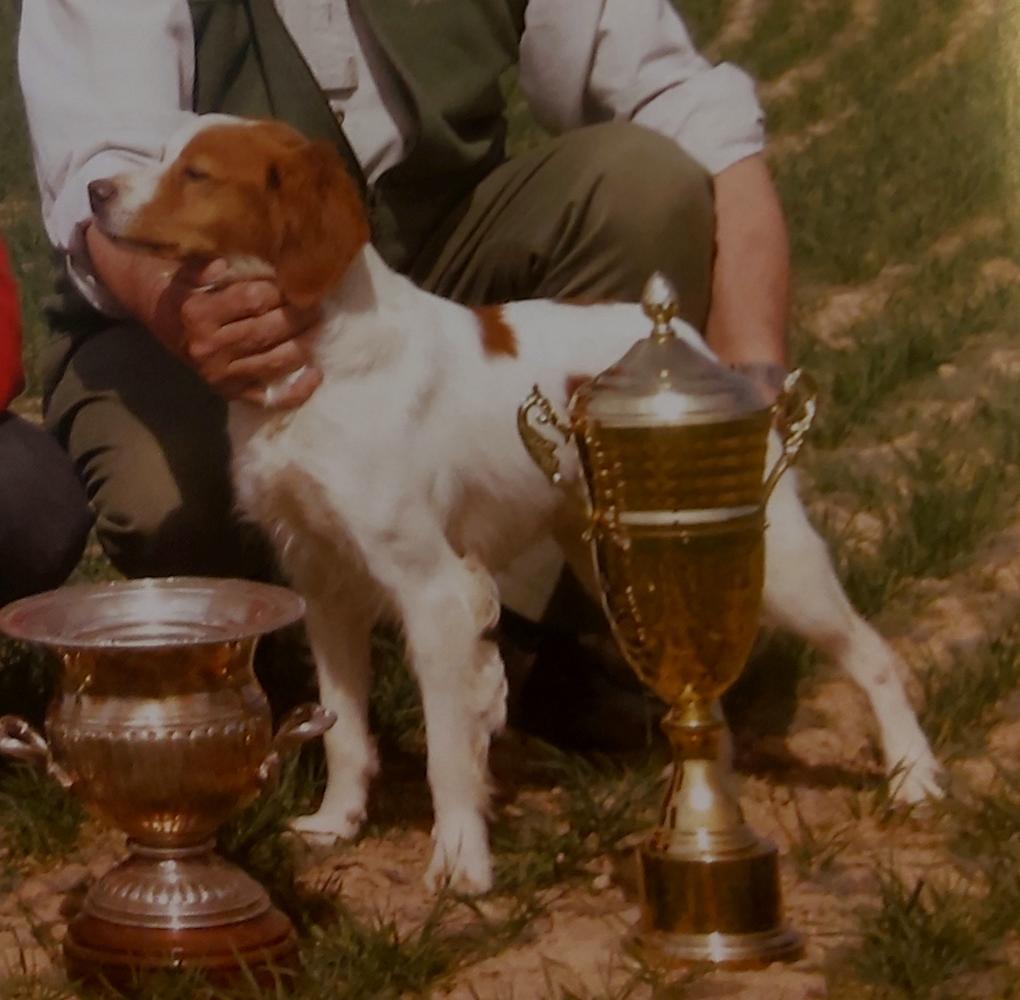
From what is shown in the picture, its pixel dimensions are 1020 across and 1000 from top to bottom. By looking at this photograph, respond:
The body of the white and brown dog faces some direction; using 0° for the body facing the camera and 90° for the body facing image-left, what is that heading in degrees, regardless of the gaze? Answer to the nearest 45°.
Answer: approximately 45°
